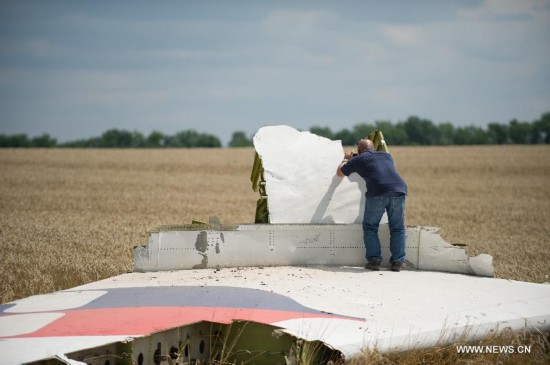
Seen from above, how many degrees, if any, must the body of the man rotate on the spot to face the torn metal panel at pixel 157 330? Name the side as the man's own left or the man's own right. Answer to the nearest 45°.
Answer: approximately 90° to the man's own left

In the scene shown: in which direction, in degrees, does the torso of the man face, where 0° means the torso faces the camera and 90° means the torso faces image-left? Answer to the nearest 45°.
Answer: approximately 135°

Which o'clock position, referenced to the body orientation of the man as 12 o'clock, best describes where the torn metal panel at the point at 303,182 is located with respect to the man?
The torn metal panel is roughly at 11 o'clock from the man.
